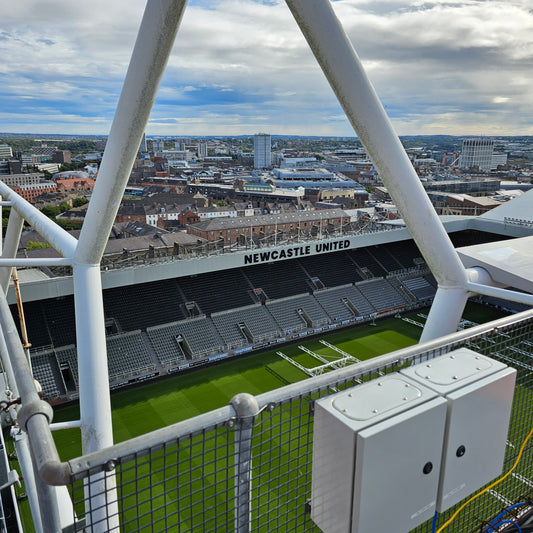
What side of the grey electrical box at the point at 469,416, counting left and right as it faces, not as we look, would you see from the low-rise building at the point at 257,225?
back

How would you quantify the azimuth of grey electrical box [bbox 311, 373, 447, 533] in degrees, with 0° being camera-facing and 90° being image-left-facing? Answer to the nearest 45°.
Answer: approximately 315°

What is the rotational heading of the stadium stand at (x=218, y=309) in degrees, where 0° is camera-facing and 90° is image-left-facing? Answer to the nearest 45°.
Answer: approximately 315°

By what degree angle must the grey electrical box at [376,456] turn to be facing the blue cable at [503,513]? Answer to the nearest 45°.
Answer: approximately 90° to its left
